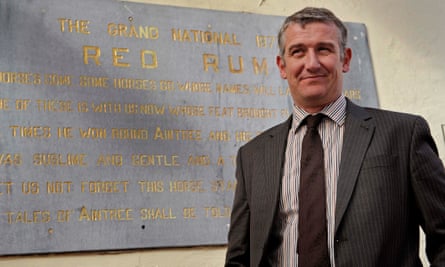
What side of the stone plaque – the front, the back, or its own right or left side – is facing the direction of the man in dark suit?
front

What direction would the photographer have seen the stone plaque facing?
facing the viewer and to the right of the viewer
